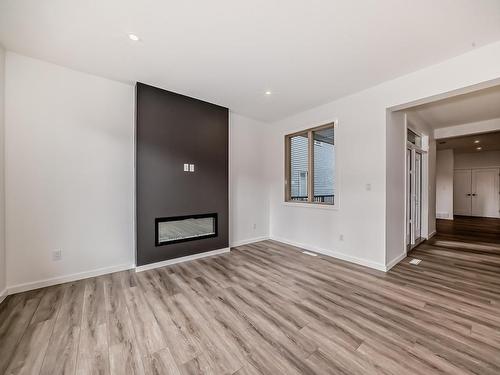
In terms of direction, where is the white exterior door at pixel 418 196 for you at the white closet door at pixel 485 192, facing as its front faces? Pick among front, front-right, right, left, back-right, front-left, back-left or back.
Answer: front

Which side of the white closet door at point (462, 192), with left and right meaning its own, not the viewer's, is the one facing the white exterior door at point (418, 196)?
front

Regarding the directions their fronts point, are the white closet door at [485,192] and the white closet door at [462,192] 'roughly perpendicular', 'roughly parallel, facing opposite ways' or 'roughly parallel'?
roughly parallel

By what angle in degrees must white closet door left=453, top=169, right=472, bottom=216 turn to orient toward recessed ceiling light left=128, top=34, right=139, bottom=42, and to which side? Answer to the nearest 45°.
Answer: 0° — it already faces it

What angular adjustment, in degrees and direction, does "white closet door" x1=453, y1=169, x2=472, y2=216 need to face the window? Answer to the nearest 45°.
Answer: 0° — it already faces it

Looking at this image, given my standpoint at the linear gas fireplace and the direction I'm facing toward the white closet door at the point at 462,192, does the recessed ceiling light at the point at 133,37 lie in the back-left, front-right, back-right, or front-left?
back-right

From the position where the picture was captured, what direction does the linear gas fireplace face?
facing the viewer and to the right of the viewer

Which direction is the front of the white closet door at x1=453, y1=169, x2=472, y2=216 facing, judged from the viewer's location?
facing the viewer

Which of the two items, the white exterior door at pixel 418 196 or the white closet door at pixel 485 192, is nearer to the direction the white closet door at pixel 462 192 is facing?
the white exterior door

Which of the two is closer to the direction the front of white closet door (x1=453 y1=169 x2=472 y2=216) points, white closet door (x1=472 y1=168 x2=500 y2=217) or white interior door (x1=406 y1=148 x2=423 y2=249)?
the white interior door

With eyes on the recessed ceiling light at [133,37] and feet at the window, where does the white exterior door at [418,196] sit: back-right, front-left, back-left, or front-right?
back-left

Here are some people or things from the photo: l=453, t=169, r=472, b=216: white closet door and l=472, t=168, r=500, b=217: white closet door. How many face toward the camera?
2

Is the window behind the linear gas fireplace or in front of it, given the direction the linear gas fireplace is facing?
in front

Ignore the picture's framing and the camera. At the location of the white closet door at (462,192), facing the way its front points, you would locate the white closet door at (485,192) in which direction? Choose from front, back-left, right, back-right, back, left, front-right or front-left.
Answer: left
